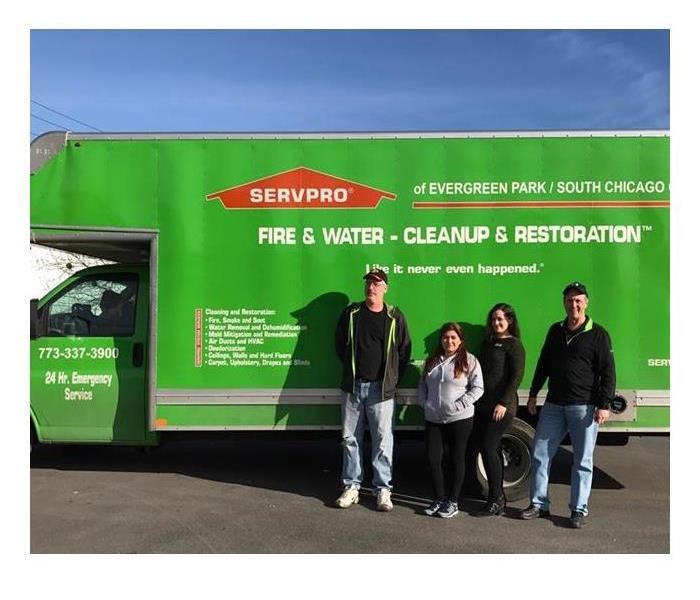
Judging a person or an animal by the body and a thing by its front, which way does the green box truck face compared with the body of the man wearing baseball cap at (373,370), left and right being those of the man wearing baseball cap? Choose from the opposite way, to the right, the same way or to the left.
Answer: to the right

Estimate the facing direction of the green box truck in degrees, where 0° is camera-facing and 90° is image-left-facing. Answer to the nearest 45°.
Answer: approximately 90°

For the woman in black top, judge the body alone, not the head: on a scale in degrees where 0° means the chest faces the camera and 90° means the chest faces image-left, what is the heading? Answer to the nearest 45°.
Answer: approximately 45°

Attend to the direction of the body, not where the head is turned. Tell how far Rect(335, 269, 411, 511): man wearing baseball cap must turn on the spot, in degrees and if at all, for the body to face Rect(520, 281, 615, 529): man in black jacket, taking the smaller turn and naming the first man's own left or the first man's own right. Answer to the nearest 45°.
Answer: approximately 90° to the first man's own left

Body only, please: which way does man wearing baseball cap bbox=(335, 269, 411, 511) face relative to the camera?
toward the camera

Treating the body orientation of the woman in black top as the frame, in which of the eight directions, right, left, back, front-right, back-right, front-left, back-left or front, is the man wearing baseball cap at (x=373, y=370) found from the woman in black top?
front-right

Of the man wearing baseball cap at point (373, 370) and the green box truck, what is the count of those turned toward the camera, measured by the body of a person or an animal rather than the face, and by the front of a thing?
1
